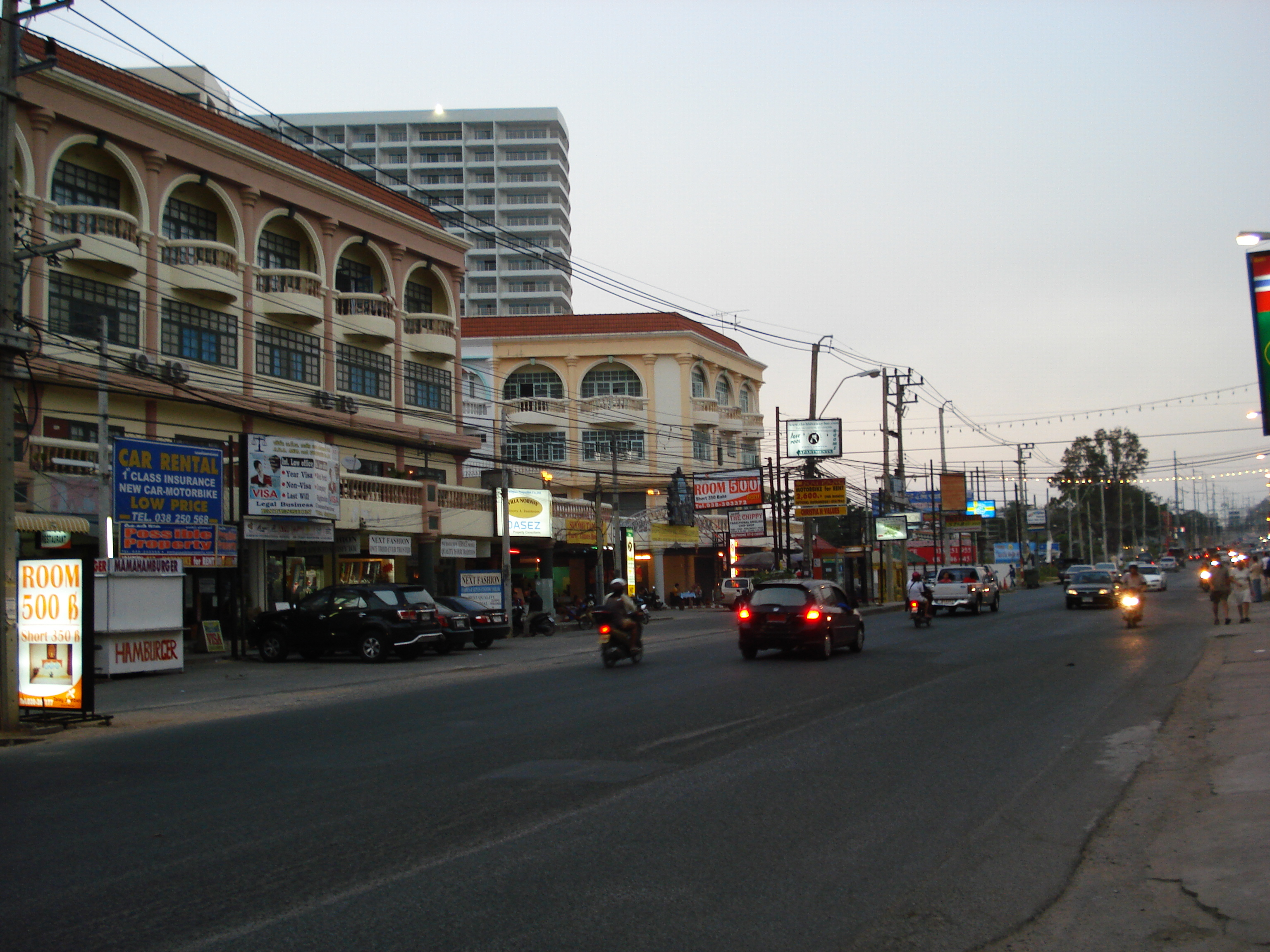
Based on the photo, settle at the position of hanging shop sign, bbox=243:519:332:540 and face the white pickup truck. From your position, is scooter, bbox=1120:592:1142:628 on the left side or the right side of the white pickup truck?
right

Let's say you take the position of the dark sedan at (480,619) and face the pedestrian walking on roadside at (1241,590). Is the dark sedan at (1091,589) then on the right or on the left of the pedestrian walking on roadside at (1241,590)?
left

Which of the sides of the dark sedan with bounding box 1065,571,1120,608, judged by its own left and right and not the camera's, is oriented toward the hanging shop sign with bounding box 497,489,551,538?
right

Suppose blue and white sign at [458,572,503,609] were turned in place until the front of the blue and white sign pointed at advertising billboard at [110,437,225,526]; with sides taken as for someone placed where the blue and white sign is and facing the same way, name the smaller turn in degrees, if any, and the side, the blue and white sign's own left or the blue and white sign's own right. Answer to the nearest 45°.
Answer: approximately 45° to the blue and white sign's own right

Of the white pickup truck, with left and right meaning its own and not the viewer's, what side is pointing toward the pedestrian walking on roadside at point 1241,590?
right

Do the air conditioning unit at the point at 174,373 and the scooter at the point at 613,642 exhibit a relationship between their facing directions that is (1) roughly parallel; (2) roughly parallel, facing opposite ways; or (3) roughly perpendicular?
roughly perpendicular

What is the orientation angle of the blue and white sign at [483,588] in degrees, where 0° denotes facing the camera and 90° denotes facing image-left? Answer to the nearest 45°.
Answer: approximately 0°

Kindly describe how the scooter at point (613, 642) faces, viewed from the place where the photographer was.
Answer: facing away from the viewer and to the right of the viewer

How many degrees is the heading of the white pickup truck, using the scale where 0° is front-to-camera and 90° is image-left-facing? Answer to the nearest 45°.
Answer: approximately 225°
